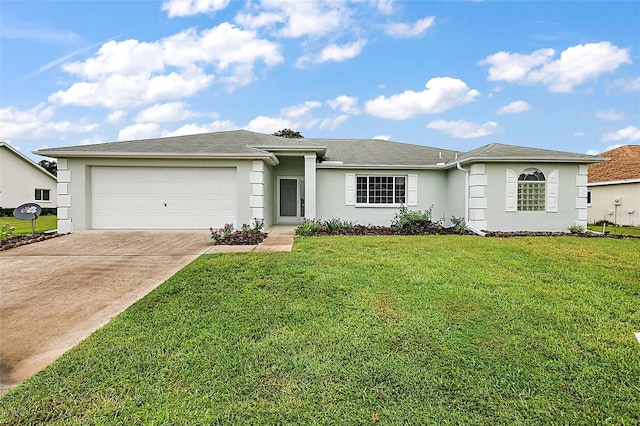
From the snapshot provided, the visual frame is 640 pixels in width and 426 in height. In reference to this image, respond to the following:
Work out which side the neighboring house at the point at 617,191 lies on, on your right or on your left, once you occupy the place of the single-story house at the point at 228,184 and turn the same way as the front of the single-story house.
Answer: on your left

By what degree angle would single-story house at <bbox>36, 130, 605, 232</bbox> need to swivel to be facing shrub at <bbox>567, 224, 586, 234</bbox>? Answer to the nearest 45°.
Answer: approximately 90° to its left

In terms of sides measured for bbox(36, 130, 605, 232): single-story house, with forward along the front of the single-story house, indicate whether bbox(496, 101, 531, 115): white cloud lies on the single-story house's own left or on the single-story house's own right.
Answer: on the single-story house's own left

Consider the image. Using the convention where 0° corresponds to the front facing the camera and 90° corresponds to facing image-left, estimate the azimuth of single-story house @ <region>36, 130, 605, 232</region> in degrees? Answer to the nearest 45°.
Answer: approximately 0°

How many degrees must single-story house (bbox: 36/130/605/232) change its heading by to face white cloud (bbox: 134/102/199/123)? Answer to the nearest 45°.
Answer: approximately 135° to its right

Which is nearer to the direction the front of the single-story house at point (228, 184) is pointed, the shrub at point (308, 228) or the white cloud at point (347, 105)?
the shrub

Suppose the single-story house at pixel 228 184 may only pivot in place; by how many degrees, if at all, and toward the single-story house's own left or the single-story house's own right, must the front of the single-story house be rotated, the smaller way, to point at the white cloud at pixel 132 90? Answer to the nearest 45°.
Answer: approximately 135° to the single-story house's own right
